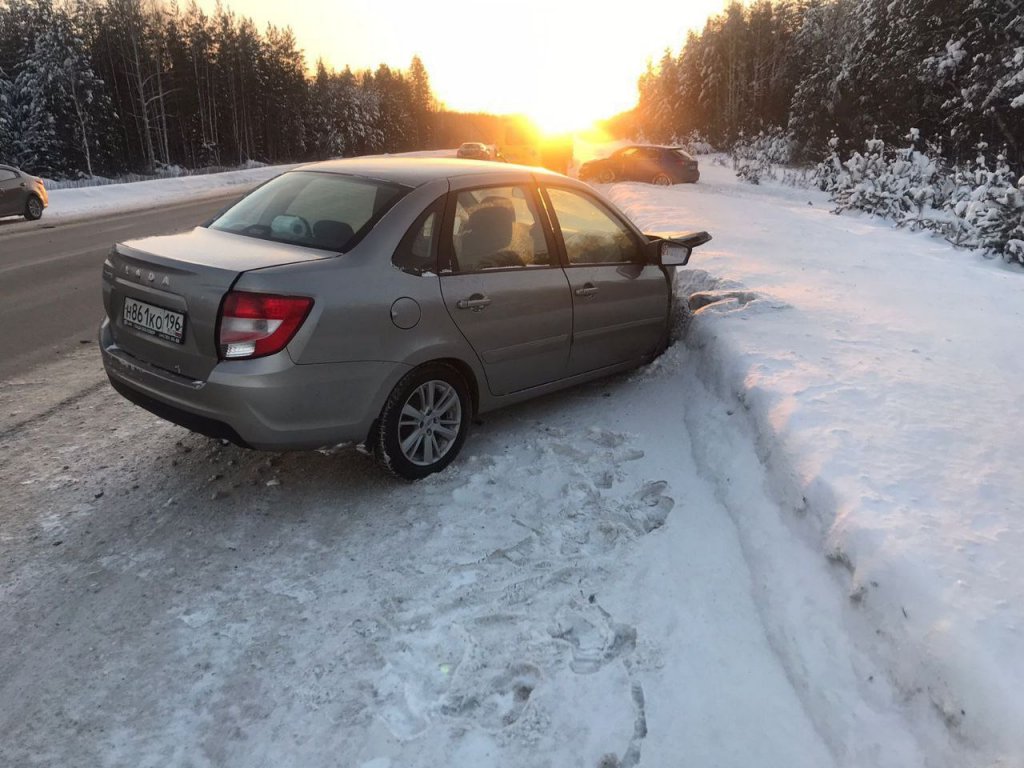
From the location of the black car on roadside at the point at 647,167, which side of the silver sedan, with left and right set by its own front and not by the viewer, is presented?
front

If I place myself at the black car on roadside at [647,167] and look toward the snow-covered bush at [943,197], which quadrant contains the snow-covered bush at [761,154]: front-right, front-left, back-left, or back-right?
back-left

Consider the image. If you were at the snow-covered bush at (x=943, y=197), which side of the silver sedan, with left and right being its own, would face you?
front

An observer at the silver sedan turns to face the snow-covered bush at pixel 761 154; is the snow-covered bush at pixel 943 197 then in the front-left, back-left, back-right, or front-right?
front-right

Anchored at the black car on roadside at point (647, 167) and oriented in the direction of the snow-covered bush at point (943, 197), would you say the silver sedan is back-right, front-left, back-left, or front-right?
front-right

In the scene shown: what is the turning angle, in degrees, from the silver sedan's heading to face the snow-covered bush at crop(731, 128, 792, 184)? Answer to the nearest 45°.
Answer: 0° — it already faces it

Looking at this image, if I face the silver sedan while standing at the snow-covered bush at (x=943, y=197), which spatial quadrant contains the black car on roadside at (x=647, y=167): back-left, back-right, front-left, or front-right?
back-right

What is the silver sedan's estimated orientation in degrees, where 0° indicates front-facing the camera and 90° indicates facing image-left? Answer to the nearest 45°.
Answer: approximately 225°

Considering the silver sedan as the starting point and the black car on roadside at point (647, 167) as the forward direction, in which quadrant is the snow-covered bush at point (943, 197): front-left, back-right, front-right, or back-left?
front-right
